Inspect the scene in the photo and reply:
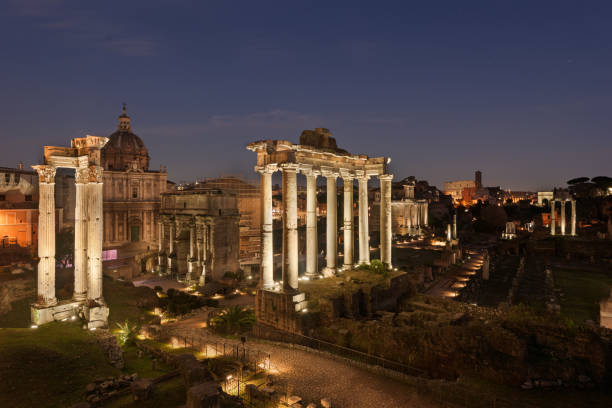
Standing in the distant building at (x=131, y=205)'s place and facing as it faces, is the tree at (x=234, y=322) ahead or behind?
ahead

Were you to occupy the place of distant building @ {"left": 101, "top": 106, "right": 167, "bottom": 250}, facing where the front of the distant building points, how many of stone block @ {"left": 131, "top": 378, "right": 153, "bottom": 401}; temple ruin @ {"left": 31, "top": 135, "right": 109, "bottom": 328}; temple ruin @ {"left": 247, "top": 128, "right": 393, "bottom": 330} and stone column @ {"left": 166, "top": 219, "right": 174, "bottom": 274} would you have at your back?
0

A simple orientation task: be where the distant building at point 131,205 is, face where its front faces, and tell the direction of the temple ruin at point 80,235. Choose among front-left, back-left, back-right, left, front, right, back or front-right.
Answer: front

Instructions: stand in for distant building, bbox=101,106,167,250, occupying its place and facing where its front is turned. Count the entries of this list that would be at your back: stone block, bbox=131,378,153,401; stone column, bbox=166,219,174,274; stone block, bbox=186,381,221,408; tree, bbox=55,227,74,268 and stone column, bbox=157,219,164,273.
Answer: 0

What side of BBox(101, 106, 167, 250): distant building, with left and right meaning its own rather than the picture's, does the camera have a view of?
front

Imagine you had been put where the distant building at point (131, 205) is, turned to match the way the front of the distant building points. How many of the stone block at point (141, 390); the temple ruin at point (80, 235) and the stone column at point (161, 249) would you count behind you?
0

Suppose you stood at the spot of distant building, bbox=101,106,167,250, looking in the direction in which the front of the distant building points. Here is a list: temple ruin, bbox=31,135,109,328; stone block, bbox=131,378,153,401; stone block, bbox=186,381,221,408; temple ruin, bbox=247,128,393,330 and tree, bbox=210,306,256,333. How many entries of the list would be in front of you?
5

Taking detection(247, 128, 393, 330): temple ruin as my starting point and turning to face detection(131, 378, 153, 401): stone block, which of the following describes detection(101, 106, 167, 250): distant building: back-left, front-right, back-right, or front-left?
back-right

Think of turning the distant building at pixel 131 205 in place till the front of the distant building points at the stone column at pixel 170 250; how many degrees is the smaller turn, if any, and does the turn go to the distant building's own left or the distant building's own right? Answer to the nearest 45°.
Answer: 0° — it already faces it

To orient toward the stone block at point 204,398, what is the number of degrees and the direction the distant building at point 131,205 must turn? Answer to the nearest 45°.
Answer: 0° — it already faces it

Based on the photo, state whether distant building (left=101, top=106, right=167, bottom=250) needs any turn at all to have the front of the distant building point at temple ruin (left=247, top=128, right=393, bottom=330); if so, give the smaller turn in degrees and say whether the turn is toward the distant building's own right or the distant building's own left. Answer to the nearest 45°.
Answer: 0° — it already faces it

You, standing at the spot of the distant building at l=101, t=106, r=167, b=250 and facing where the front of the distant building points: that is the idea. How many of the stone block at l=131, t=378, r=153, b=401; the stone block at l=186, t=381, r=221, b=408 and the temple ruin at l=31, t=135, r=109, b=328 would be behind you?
0

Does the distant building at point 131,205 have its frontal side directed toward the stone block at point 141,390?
yes
